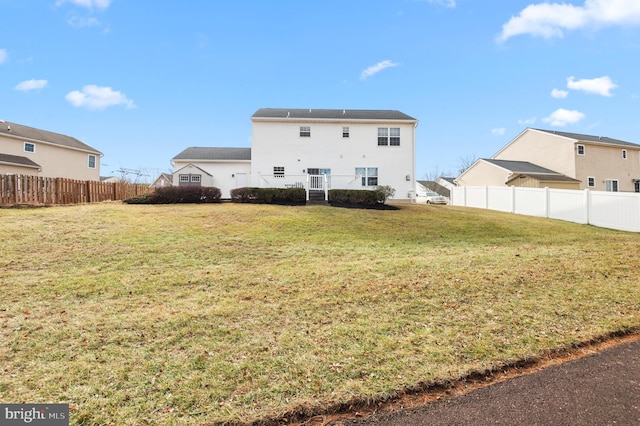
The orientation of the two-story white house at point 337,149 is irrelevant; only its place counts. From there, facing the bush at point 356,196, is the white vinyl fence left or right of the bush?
left

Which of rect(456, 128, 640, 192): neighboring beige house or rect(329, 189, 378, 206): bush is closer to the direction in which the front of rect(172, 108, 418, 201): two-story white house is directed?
the neighboring beige house

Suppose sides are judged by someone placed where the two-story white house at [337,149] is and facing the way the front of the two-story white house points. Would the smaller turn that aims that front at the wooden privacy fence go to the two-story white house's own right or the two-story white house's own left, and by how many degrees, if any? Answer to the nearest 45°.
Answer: approximately 135° to the two-story white house's own left

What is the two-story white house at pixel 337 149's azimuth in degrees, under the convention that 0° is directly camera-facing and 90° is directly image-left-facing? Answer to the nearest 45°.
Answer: approximately 180°

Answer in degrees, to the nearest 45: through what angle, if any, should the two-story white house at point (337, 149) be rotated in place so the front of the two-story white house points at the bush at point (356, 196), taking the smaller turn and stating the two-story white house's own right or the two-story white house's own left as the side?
approximately 180°

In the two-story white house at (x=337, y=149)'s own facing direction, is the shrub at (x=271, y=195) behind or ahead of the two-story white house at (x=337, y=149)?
behind
